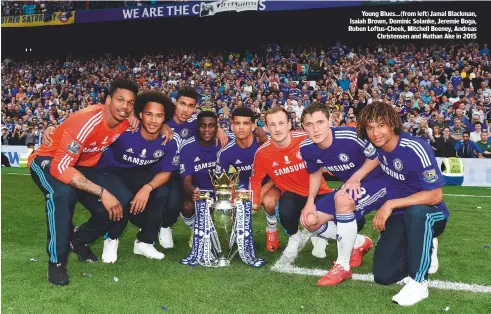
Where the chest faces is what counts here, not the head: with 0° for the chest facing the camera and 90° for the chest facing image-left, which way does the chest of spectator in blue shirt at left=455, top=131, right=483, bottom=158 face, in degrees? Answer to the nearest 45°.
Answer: approximately 0°

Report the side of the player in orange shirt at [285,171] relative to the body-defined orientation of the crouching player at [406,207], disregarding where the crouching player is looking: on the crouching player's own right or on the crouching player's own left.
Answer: on the crouching player's own right

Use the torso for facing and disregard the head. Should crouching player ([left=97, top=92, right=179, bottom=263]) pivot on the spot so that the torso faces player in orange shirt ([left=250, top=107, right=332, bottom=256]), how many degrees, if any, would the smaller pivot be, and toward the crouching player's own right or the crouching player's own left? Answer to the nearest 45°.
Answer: approximately 90° to the crouching player's own left

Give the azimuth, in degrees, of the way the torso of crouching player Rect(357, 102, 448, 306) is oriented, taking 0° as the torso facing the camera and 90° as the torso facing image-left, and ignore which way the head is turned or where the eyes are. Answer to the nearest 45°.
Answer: approximately 45°
